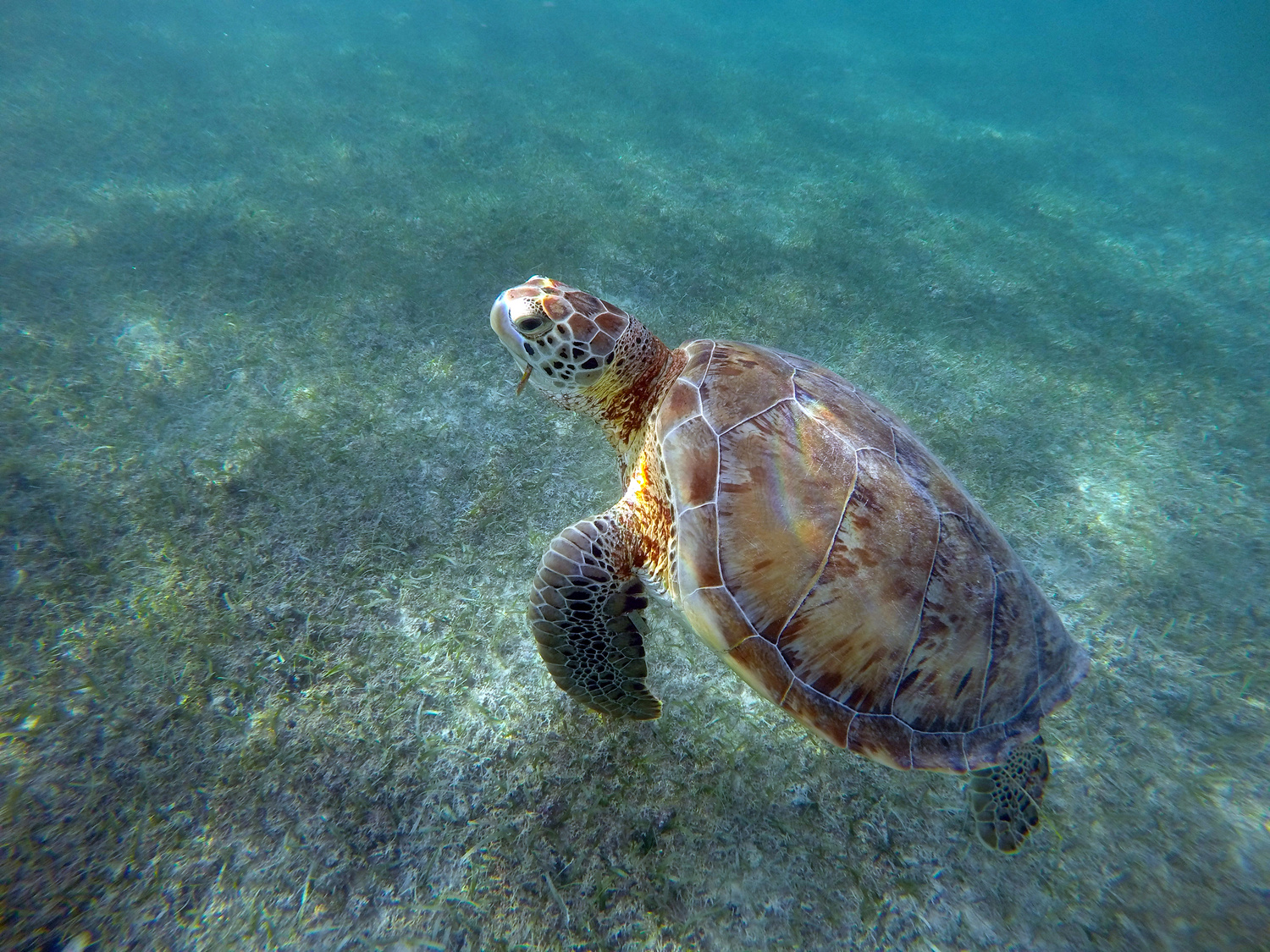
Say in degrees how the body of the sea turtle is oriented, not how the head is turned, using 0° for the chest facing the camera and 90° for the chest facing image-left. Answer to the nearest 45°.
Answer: approximately 90°
